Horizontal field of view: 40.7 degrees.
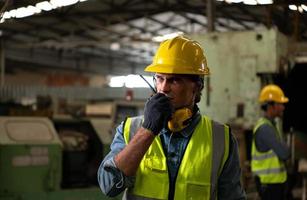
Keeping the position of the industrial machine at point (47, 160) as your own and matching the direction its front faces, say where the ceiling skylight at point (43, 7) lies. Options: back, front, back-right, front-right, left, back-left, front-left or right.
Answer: back

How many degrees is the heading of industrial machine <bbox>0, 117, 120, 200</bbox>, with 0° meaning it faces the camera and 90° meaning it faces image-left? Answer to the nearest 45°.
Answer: approximately 0°

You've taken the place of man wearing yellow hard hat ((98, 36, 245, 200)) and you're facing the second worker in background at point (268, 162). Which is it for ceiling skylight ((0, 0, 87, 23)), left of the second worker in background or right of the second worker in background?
left
